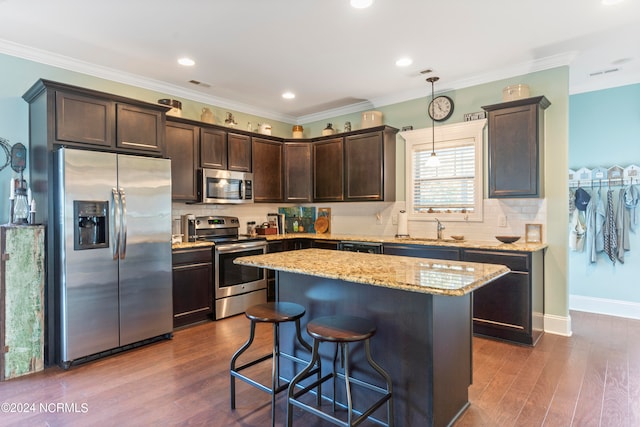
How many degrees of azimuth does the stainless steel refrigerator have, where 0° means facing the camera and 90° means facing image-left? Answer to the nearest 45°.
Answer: approximately 315°

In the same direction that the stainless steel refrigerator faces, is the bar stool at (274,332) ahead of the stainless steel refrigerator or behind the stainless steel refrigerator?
ahead

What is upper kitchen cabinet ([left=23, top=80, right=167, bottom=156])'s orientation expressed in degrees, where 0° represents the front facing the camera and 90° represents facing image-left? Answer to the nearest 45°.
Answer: approximately 315°

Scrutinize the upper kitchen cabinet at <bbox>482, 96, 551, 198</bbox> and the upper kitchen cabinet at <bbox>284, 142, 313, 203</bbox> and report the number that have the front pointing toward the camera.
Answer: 2

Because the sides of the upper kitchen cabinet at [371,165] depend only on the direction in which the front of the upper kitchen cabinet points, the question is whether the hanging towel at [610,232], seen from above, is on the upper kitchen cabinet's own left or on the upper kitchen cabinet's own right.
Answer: on the upper kitchen cabinet's own left

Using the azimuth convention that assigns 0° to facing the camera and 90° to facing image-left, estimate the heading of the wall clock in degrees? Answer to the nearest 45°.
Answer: approximately 45°

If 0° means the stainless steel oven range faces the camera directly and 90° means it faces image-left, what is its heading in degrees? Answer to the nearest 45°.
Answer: approximately 315°

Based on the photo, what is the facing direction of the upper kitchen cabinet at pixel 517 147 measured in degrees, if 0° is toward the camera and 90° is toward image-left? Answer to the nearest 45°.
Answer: approximately 0°

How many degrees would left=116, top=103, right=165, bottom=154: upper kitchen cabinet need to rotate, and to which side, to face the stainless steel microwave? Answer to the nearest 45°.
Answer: approximately 90° to its left
